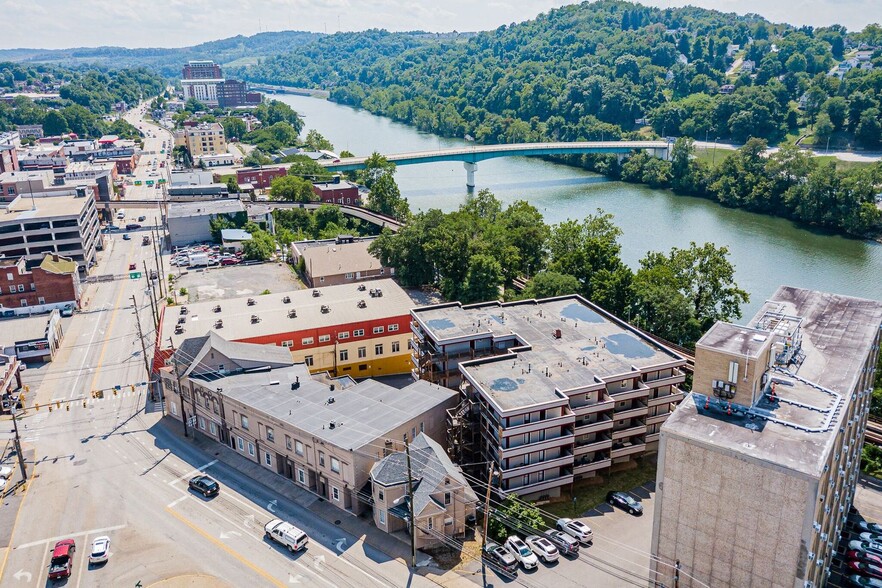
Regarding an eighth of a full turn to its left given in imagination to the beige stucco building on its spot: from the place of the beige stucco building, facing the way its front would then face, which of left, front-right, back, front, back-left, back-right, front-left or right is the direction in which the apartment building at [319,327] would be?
back

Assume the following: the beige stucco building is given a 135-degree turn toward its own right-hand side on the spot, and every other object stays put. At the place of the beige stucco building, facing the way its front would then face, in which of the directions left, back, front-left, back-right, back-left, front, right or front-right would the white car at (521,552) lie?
back-right

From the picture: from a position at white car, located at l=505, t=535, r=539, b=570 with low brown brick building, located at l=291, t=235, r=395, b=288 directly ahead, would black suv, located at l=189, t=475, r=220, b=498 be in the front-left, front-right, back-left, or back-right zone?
front-left

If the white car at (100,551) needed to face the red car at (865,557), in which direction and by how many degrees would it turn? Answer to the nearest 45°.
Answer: approximately 135° to its right

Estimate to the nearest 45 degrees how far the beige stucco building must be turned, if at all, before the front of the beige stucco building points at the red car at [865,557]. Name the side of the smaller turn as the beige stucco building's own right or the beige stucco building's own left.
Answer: approximately 90° to the beige stucco building's own left

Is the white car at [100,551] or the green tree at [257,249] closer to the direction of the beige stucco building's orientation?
the white car

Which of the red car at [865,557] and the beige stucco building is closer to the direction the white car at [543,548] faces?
the beige stucco building

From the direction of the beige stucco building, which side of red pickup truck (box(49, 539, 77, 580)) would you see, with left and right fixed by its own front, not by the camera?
right

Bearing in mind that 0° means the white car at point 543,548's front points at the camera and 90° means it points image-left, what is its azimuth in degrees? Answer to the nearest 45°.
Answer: approximately 135°
